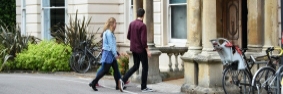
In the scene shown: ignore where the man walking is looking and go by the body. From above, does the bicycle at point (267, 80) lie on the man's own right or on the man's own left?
on the man's own right

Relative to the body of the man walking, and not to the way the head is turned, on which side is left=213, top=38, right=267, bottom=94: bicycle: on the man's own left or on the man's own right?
on the man's own right

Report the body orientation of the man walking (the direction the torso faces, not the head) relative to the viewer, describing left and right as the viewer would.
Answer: facing away from the viewer and to the right of the viewer

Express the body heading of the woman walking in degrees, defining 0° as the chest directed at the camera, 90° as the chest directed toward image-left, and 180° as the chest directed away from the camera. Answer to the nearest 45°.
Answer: approximately 270°

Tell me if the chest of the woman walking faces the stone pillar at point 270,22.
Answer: yes

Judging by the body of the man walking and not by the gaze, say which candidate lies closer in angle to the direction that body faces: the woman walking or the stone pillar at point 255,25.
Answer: the stone pillar

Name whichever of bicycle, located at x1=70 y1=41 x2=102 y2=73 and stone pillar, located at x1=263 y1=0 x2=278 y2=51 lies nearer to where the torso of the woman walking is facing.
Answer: the stone pillar

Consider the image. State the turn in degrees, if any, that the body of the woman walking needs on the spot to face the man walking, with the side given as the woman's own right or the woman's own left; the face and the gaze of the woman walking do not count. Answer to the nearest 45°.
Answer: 0° — they already face them
